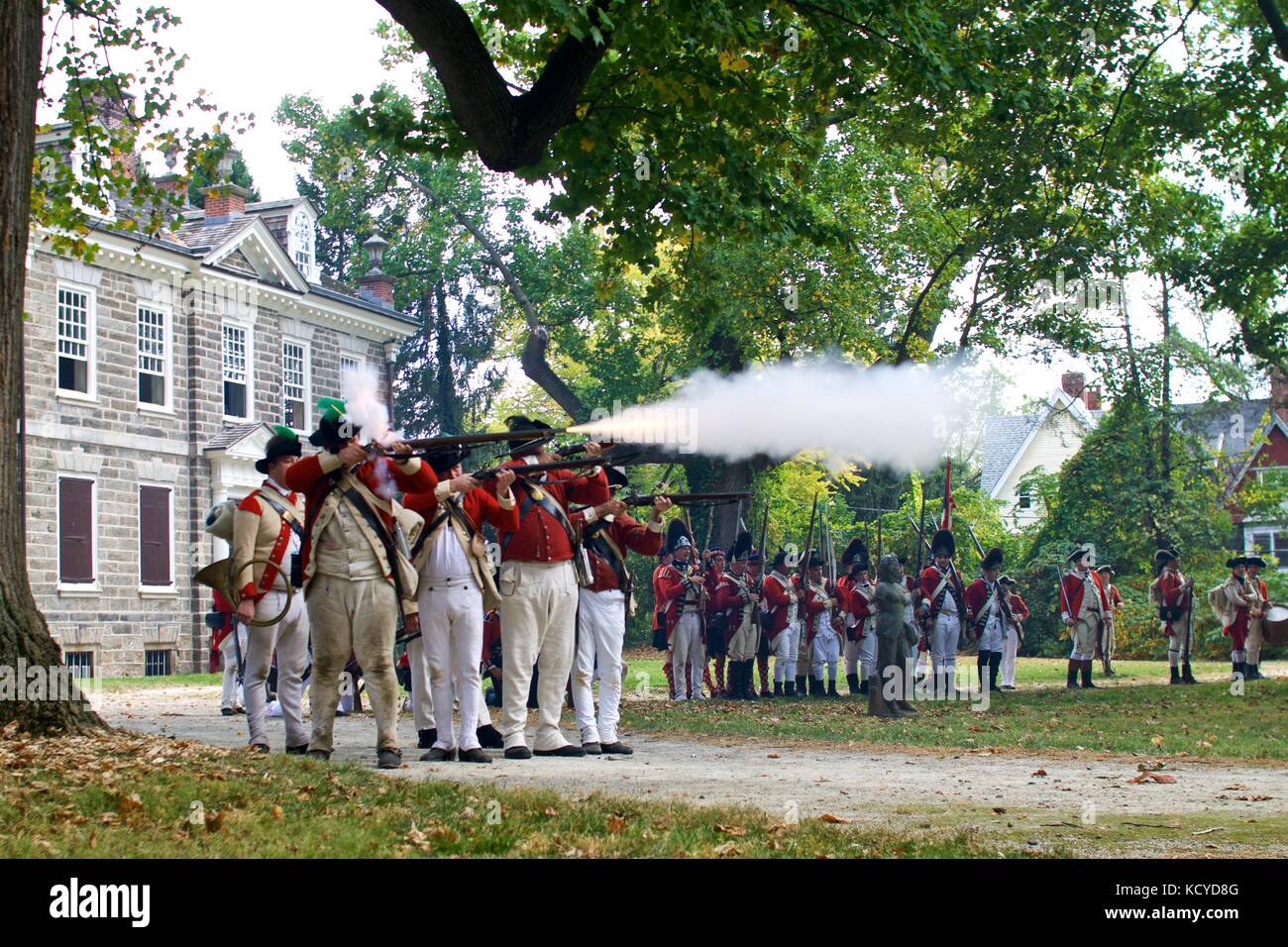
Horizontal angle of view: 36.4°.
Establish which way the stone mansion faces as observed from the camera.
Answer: facing the viewer and to the right of the viewer

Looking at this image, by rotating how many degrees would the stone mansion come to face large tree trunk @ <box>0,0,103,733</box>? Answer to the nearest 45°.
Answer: approximately 45° to its right
